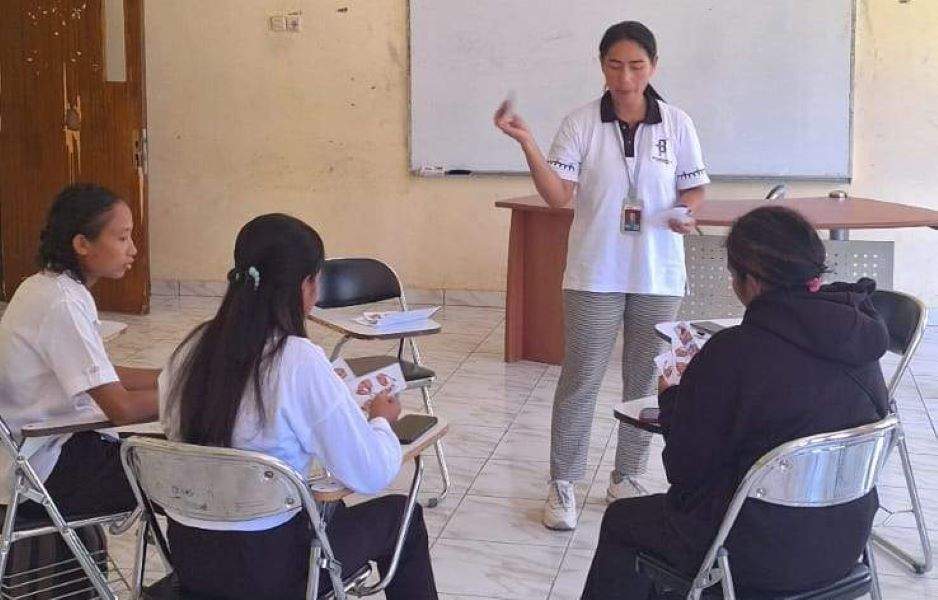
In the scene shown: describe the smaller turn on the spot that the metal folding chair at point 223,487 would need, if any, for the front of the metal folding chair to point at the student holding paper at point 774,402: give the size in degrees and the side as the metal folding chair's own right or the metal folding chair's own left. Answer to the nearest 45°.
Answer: approximately 45° to the metal folding chair's own right

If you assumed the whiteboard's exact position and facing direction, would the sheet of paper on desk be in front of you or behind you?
in front

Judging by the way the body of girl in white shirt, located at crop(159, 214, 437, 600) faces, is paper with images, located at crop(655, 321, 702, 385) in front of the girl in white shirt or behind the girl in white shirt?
in front

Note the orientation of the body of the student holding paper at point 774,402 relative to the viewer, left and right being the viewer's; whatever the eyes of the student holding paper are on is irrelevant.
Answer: facing away from the viewer and to the left of the viewer

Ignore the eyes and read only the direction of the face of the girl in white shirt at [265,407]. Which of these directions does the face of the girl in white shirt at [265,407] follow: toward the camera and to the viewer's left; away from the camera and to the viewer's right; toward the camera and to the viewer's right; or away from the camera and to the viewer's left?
away from the camera and to the viewer's right

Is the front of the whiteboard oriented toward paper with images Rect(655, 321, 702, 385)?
yes

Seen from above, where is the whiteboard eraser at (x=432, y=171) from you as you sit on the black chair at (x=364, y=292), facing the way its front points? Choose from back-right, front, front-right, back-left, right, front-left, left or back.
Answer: back-left

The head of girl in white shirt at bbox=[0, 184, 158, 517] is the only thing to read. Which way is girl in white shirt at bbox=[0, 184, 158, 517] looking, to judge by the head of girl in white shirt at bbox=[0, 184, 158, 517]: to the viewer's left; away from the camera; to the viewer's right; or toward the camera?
to the viewer's right

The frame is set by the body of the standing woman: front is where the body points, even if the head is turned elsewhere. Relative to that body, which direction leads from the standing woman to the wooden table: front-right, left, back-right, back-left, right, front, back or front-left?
back

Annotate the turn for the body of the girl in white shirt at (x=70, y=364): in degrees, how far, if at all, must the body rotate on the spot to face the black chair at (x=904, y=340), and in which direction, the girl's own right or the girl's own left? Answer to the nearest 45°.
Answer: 0° — they already face it

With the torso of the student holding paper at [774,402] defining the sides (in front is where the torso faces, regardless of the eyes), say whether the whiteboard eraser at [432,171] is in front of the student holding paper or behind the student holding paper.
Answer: in front
